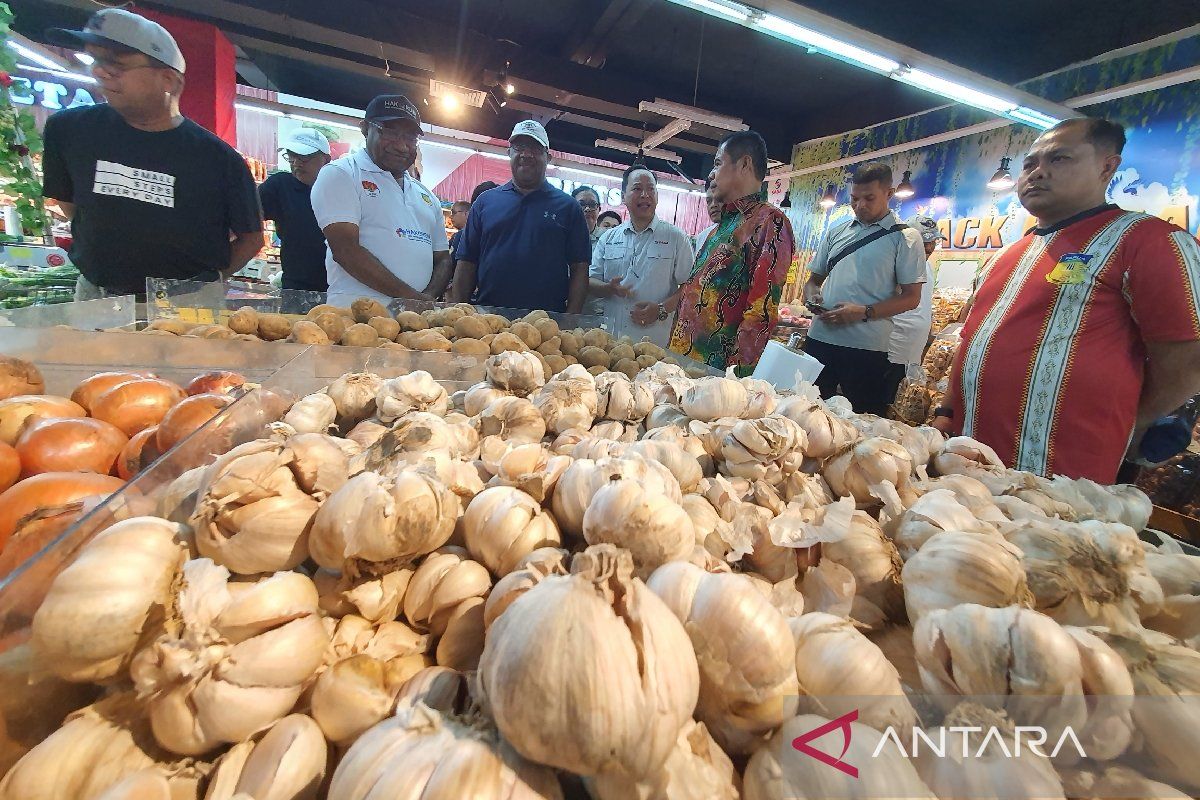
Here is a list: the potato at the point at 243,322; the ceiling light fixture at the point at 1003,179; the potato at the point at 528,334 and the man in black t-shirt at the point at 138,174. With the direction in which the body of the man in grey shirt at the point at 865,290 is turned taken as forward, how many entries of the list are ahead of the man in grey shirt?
3

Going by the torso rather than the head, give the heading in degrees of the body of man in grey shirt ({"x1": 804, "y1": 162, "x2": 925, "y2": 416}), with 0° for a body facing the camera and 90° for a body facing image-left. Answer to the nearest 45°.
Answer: approximately 45°

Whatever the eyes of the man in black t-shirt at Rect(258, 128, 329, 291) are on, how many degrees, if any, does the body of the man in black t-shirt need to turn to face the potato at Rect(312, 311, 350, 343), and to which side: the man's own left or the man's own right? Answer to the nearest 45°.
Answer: approximately 45° to the man's own right

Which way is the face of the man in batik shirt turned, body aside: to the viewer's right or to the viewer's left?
to the viewer's left

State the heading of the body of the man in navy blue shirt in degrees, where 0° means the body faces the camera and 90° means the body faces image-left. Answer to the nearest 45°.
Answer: approximately 0°

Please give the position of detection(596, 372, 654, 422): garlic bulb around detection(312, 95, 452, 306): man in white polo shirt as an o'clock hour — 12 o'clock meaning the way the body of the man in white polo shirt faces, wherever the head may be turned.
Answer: The garlic bulb is roughly at 1 o'clock from the man in white polo shirt.

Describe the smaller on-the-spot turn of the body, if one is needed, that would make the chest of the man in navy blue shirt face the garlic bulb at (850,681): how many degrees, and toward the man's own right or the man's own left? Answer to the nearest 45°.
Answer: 0° — they already face it
